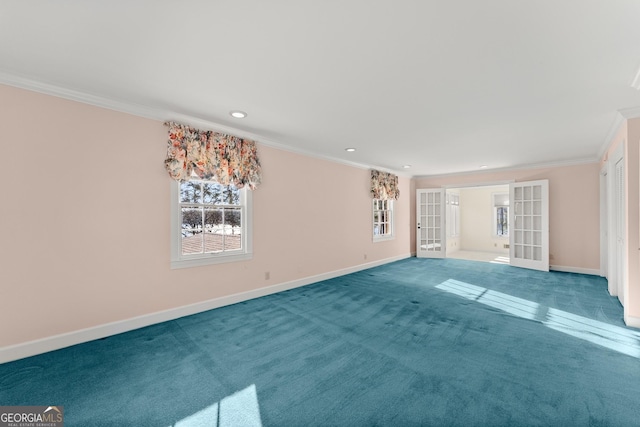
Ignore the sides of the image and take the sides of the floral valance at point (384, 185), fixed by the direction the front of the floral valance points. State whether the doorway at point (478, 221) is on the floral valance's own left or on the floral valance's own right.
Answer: on the floral valance's own left

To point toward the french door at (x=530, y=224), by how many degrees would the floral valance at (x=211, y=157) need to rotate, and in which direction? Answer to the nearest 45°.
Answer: approximately 45° to its left

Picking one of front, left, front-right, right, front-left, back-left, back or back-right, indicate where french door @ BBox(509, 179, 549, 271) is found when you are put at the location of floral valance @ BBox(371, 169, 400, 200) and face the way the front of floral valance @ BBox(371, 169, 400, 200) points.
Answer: front-left

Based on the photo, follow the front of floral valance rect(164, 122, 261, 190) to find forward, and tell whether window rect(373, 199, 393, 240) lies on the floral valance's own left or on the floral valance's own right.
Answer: on the floral valance's own left

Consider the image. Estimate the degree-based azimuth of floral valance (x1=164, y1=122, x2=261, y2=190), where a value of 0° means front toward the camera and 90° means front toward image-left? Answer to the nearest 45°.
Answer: approximately 315°

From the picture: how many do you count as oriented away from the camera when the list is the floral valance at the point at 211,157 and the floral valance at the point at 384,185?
0

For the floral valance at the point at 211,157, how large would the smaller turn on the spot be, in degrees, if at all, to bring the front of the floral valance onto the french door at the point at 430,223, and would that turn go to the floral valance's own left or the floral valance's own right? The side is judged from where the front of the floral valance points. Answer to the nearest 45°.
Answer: approximately 45° to the floral valance's own left

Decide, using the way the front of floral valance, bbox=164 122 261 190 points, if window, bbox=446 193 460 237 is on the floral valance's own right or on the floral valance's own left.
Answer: on the floral valance's own left

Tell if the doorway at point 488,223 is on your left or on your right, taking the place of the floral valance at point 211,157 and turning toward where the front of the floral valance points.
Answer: on your left
